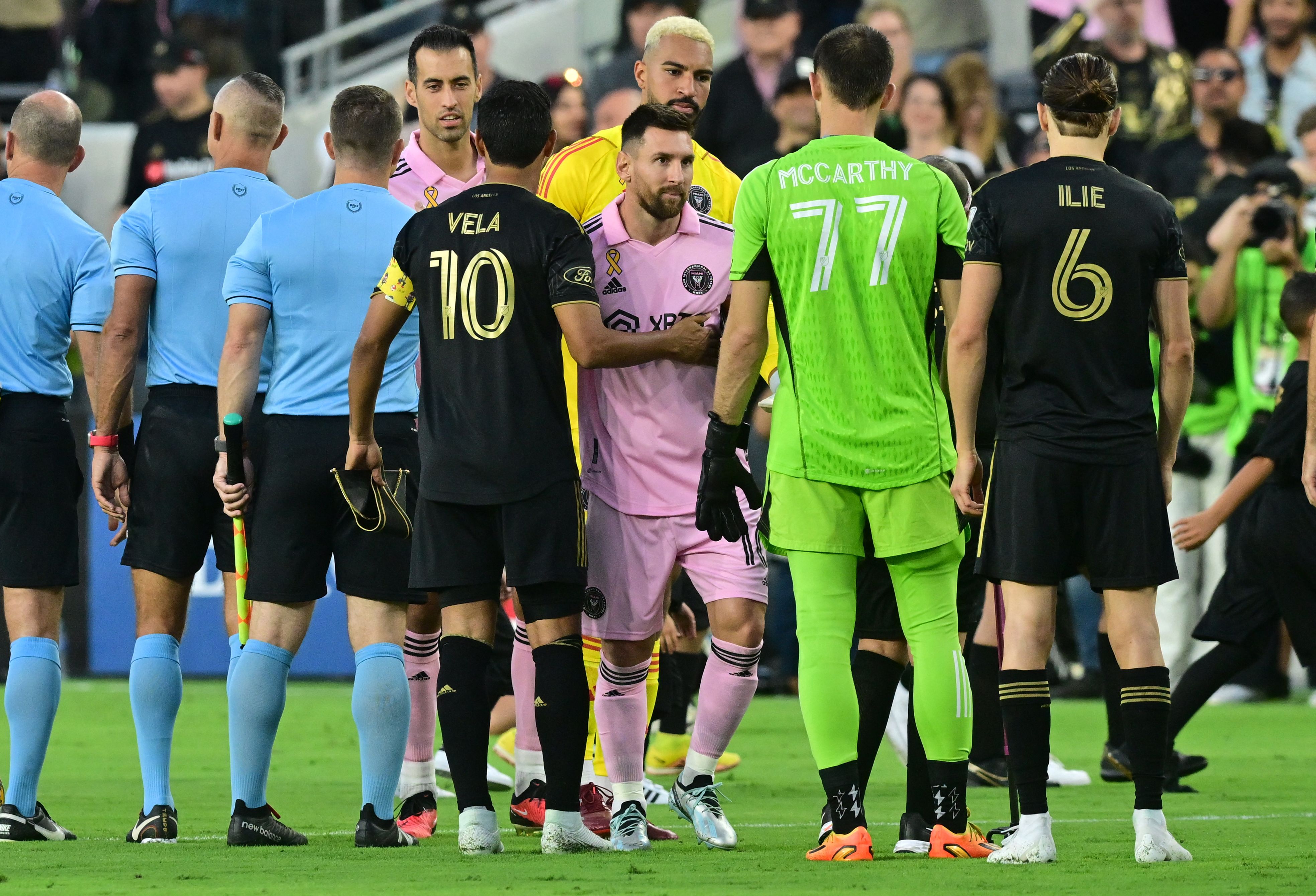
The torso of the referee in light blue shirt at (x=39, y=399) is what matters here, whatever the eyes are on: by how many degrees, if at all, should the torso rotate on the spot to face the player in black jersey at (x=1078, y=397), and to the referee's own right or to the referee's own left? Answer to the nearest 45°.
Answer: approximately 90° to the referee's own right

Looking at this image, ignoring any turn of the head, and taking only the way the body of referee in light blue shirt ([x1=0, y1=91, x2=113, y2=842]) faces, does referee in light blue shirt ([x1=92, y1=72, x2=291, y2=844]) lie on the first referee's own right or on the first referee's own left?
on the first referee's own right

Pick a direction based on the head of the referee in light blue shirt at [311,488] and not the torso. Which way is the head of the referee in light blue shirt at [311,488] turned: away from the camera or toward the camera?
away from the camera

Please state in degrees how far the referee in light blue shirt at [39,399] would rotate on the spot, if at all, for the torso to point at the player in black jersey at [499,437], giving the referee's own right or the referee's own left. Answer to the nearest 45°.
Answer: approximately 90° to the referee's own right

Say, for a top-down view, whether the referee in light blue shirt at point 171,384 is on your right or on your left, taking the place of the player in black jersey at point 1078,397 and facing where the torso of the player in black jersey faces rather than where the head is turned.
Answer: on your left

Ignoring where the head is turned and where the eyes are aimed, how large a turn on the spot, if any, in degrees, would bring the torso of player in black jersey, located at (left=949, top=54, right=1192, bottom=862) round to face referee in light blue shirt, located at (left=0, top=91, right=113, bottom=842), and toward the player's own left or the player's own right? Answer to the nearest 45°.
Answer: approximately 90° to the player's own left

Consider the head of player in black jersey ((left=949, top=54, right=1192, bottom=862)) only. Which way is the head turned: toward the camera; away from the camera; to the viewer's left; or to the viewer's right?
away from the camera

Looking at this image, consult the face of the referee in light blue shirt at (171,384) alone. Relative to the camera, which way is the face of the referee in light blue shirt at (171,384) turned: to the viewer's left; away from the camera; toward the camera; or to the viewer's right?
away from the camera

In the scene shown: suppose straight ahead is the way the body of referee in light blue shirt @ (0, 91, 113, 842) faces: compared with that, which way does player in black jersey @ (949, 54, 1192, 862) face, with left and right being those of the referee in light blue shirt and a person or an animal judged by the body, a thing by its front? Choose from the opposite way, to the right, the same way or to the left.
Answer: the same way

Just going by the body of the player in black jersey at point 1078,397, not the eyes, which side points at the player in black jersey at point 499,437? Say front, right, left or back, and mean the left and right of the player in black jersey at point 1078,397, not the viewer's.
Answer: left

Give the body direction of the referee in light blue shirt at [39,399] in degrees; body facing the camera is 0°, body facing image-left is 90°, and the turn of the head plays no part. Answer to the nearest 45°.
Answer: approximately 225°

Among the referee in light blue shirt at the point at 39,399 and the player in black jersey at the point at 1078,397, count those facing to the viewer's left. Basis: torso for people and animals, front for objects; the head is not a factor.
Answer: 0

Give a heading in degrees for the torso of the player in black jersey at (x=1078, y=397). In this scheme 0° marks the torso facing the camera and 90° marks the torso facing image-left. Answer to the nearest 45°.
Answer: approximately 180°

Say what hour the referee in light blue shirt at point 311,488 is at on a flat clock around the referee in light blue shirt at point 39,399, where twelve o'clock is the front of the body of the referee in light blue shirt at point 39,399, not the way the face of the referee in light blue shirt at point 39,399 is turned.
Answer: the referee in light blue shirt at point 311,488 is roughly at 3 o'clock from the referee in light blue shirt at point 39,399.

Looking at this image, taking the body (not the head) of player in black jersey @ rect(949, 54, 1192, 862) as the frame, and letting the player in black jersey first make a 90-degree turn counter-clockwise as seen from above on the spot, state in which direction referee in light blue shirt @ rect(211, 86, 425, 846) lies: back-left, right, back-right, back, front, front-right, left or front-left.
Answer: front
